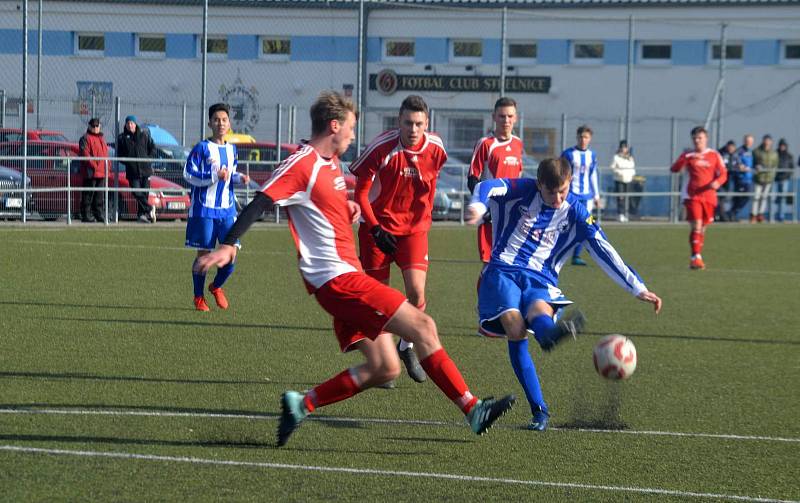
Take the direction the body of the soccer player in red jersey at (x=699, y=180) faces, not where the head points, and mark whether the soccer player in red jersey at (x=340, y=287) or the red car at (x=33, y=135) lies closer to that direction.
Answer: the soccer player in red jersey

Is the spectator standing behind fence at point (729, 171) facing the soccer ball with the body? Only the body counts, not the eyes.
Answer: yes

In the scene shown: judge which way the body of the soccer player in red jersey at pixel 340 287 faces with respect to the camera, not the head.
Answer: to the viewer's right

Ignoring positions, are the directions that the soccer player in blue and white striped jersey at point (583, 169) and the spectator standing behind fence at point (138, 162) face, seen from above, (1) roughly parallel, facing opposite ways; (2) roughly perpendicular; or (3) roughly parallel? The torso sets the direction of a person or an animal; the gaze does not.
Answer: roughly parallel

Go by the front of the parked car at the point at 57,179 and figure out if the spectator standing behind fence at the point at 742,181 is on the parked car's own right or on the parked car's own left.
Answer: on the parked car's own left

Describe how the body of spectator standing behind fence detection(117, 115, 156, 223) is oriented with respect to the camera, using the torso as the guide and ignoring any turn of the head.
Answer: toward the camera

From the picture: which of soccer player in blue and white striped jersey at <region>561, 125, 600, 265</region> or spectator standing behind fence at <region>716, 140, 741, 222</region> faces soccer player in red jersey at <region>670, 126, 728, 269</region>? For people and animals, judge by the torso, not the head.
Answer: the spectator standing behind fence

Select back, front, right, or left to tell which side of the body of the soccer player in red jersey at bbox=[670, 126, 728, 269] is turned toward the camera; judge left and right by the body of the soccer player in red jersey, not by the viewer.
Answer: front

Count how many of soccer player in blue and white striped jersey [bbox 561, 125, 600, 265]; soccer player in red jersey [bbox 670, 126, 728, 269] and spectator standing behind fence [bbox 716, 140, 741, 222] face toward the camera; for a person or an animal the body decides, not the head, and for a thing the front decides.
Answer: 3

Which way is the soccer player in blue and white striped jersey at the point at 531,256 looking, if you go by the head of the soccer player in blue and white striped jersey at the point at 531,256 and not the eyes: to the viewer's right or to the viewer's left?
to the viewer's right

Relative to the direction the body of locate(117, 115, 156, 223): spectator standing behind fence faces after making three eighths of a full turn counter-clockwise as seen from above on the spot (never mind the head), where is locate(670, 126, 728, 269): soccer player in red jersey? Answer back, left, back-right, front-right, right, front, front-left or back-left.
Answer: right

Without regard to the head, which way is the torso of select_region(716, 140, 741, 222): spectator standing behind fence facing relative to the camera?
toward the camera

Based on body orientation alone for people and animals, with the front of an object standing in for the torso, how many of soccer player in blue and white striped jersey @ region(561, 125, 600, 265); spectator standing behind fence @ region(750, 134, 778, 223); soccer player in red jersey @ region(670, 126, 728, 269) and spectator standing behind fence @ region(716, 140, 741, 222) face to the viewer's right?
0

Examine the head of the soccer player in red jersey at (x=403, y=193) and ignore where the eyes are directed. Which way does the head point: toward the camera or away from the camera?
toward the camera
